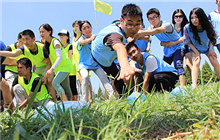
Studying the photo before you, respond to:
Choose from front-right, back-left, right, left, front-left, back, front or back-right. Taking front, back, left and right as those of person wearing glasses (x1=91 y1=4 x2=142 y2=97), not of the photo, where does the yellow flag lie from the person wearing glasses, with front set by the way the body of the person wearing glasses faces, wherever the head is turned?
back-left

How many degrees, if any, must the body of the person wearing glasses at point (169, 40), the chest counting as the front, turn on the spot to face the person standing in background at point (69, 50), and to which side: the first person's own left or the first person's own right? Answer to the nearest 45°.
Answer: approximately 45° to the first person's own right

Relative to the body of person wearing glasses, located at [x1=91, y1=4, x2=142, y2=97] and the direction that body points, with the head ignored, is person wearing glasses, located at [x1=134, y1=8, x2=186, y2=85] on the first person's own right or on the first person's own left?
on the first person's own left

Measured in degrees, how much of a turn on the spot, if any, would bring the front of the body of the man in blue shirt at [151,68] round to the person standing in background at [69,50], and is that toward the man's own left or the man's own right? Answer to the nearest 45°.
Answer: approximately 90° to the man's own right

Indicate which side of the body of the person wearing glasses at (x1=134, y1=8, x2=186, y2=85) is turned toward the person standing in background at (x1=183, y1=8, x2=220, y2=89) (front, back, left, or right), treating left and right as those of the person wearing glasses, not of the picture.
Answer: left

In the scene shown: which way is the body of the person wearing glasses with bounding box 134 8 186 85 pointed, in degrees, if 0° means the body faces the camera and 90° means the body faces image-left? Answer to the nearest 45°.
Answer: approximately 45°

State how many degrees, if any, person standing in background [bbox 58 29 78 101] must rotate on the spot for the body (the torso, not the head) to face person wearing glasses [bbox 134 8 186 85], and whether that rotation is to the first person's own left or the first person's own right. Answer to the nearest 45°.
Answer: approximately 90° to the first person's own left
